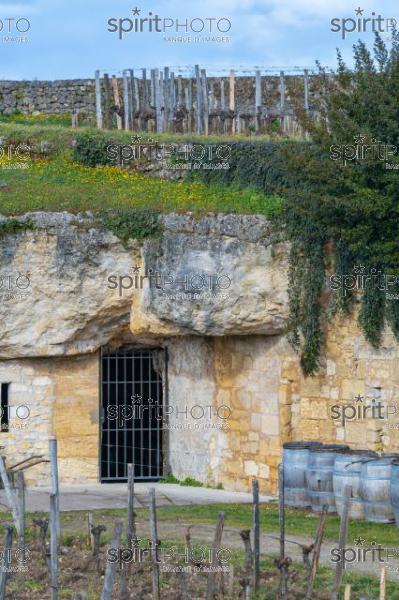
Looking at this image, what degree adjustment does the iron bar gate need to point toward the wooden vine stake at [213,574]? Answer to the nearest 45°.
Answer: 0° — it already faces it

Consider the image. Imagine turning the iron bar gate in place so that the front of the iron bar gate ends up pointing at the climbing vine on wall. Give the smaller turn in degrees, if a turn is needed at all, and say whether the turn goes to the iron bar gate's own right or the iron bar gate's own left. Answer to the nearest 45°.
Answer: approximately 45° to the iron bar gate's own left

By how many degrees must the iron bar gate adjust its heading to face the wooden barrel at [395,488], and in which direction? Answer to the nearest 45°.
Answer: approximately 45° to its left

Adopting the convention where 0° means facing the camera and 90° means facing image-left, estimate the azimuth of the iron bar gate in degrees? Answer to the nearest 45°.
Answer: approximately 0°

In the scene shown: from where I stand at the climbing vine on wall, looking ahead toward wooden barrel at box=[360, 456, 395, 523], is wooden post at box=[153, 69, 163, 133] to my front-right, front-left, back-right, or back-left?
back-right

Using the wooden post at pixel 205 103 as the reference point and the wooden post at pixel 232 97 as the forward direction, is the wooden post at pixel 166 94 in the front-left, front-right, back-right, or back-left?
back-left
